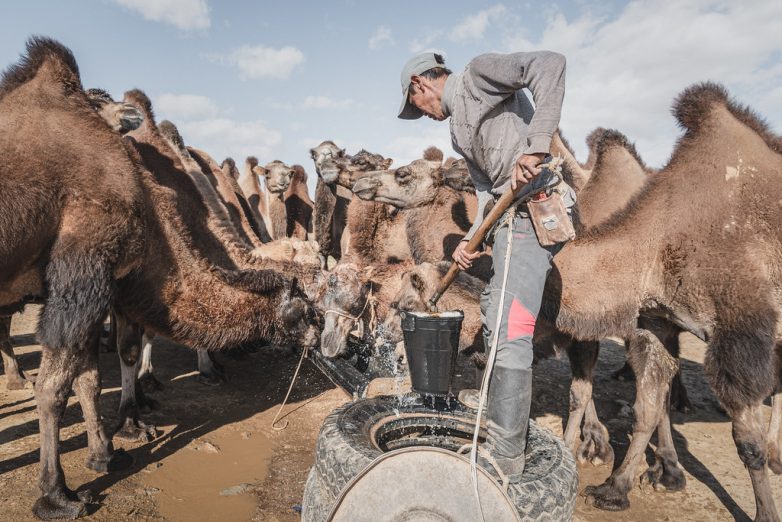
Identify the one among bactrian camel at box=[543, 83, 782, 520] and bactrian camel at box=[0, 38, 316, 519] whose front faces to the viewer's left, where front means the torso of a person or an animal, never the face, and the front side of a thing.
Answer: bactrian camel at box=[543, 83, 782, 520]

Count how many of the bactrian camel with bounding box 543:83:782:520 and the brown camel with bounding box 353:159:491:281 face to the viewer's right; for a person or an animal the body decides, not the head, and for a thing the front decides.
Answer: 0

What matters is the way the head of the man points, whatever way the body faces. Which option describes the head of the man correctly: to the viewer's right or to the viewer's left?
to the viewer's left

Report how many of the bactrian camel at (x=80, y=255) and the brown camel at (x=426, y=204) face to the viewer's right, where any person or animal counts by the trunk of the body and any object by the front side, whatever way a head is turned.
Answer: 1

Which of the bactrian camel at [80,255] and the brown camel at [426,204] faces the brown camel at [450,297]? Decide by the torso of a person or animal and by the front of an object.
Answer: the bactrian camel

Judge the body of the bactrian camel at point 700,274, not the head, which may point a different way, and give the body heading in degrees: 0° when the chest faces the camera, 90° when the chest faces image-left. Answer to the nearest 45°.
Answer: approximately 90°

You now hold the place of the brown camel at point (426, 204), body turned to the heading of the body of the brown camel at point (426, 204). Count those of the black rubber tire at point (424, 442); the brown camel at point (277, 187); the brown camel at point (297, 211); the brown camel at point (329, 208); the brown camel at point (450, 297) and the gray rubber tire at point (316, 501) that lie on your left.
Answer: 3

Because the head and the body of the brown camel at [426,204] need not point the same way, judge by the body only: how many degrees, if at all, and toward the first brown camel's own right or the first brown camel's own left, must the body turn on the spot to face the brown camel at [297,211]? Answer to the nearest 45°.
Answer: approximately 45° to the first brown camel's own right

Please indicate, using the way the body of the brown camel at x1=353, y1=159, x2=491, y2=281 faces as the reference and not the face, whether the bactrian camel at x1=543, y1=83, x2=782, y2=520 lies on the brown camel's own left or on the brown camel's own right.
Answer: on the brown camel's own left

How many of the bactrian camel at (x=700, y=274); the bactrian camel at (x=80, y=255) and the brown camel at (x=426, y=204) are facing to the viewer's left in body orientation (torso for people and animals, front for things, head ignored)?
2

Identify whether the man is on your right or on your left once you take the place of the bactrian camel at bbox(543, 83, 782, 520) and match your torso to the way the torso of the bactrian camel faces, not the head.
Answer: on your left

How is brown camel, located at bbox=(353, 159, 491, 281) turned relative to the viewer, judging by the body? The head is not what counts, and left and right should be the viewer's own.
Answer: facing to the left of the viewer

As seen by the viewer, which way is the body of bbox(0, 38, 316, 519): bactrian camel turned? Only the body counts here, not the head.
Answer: to the viewer's right
